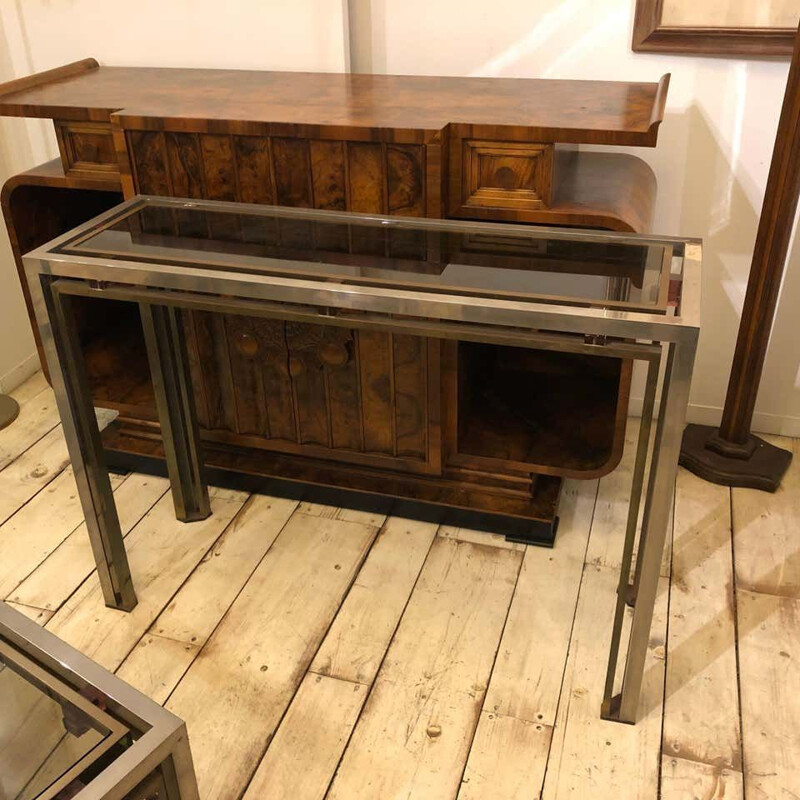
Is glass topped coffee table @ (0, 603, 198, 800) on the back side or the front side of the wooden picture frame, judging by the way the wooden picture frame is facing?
on the front side

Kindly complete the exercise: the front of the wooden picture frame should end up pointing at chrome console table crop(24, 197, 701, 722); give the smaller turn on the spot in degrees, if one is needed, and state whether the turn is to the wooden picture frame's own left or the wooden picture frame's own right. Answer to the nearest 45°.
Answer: approximately 45° to the wooden picture frame's own right

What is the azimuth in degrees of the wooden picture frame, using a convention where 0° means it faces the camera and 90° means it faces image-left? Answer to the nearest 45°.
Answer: approximately 0°

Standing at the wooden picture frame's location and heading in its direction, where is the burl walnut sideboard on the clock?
The burl walnut sideboard is roughly at 2 o'clock from the wooden picture frame.
